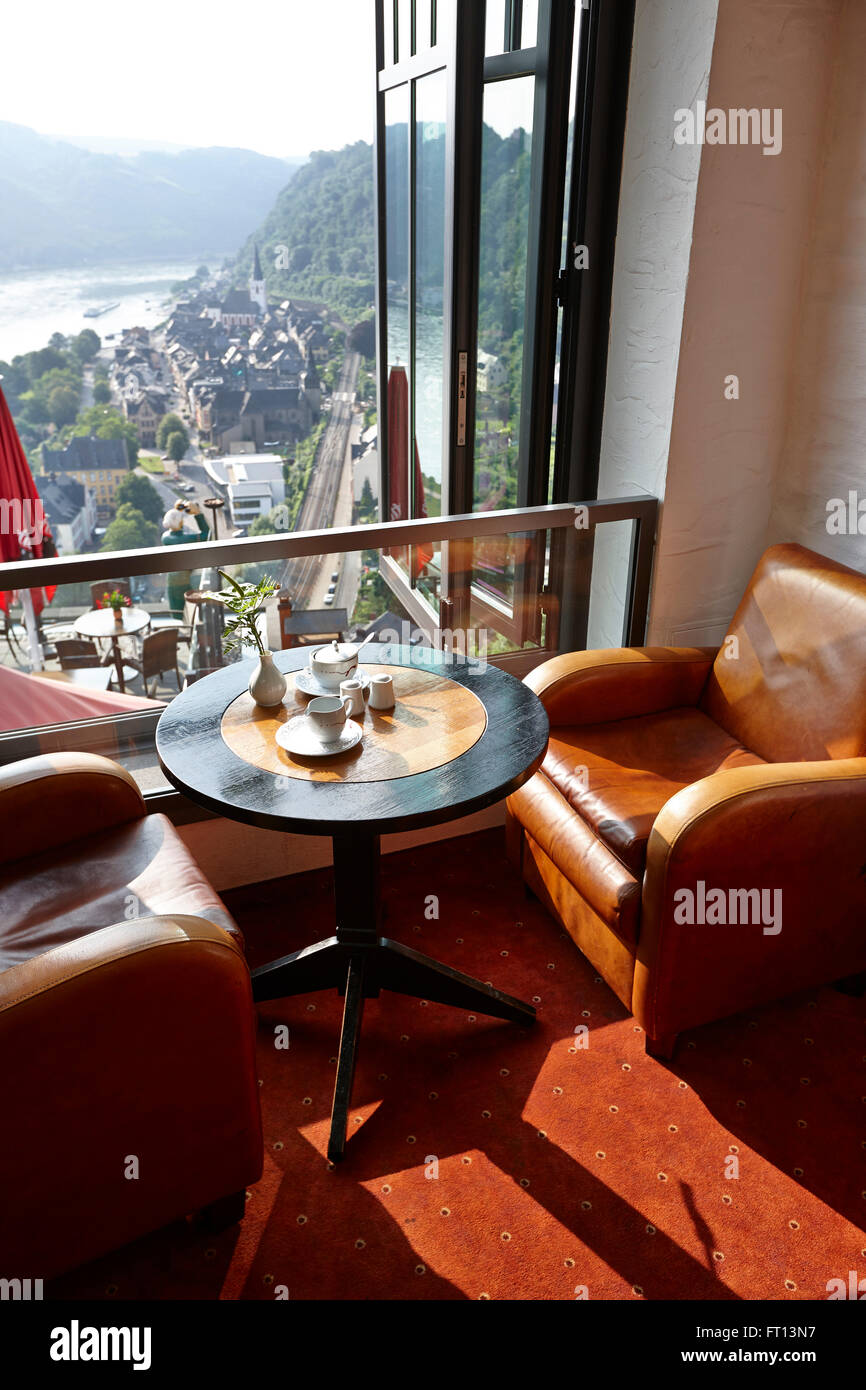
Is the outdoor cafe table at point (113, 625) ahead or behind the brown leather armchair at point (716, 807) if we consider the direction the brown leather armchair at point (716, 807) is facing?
ahead

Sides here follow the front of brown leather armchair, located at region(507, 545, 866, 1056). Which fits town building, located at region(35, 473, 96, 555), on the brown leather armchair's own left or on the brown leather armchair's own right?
on the brown leather armchair's own right

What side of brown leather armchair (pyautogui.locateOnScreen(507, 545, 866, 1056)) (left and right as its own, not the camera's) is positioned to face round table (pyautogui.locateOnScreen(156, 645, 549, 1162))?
front

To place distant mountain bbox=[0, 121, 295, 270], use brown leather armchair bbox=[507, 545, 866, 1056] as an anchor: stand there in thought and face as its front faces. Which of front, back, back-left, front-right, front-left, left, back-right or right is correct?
right

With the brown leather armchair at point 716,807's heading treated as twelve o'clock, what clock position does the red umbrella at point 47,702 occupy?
The red umbrella is roughly at 1 o'clock from the brown leather armchair.

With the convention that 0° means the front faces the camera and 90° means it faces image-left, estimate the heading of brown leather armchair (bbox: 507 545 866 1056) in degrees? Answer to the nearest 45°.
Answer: approximately 45°

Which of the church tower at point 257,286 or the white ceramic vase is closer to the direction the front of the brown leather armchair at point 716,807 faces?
the white ceramic vase

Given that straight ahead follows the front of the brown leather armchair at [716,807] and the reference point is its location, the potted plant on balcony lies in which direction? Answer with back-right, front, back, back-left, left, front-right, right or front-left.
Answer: front-right

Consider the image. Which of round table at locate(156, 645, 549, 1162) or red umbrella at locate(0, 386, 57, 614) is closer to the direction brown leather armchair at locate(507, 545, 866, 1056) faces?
the round table

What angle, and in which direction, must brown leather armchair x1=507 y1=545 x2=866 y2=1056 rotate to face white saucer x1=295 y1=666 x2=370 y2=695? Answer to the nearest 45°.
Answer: approximately 45° to its right

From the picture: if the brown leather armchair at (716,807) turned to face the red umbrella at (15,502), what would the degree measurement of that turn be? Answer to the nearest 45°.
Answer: approximately 45° to its right

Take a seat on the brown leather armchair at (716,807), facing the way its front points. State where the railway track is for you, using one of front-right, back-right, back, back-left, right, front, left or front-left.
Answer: right

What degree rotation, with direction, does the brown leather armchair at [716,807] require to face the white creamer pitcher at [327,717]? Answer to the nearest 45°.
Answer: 0° — it already faces it

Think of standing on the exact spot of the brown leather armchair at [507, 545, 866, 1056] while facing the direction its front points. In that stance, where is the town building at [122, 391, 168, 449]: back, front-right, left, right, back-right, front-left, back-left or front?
right
